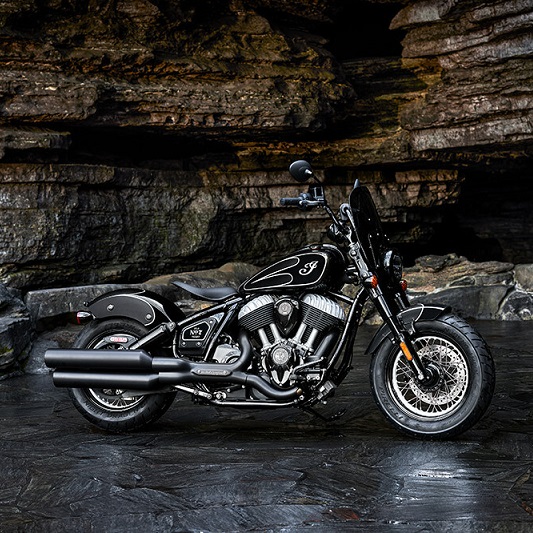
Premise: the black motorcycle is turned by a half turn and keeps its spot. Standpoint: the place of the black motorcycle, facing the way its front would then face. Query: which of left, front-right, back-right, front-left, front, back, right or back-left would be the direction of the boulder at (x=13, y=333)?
front-right

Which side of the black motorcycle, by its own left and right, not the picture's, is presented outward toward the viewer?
right
